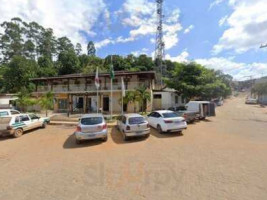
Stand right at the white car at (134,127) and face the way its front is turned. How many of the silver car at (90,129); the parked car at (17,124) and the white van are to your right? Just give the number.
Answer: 1

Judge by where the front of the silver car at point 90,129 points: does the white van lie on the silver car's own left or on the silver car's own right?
on the silver car's own right

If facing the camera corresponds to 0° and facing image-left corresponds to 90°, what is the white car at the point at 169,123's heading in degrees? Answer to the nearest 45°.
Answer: approximately 135°

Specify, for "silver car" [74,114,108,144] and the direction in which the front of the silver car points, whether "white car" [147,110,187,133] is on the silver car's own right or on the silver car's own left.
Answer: on the silver car's own right

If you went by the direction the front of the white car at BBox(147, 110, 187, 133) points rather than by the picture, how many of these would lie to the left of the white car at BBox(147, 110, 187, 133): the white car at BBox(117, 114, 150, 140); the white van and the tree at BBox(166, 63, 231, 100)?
1

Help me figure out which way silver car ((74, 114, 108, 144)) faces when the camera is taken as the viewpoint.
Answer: facing away from the viewer

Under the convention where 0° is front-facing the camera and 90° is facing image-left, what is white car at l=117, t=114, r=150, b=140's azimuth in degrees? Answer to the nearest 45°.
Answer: approximately 135°

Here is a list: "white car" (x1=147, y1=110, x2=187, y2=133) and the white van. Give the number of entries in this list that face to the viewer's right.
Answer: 0
